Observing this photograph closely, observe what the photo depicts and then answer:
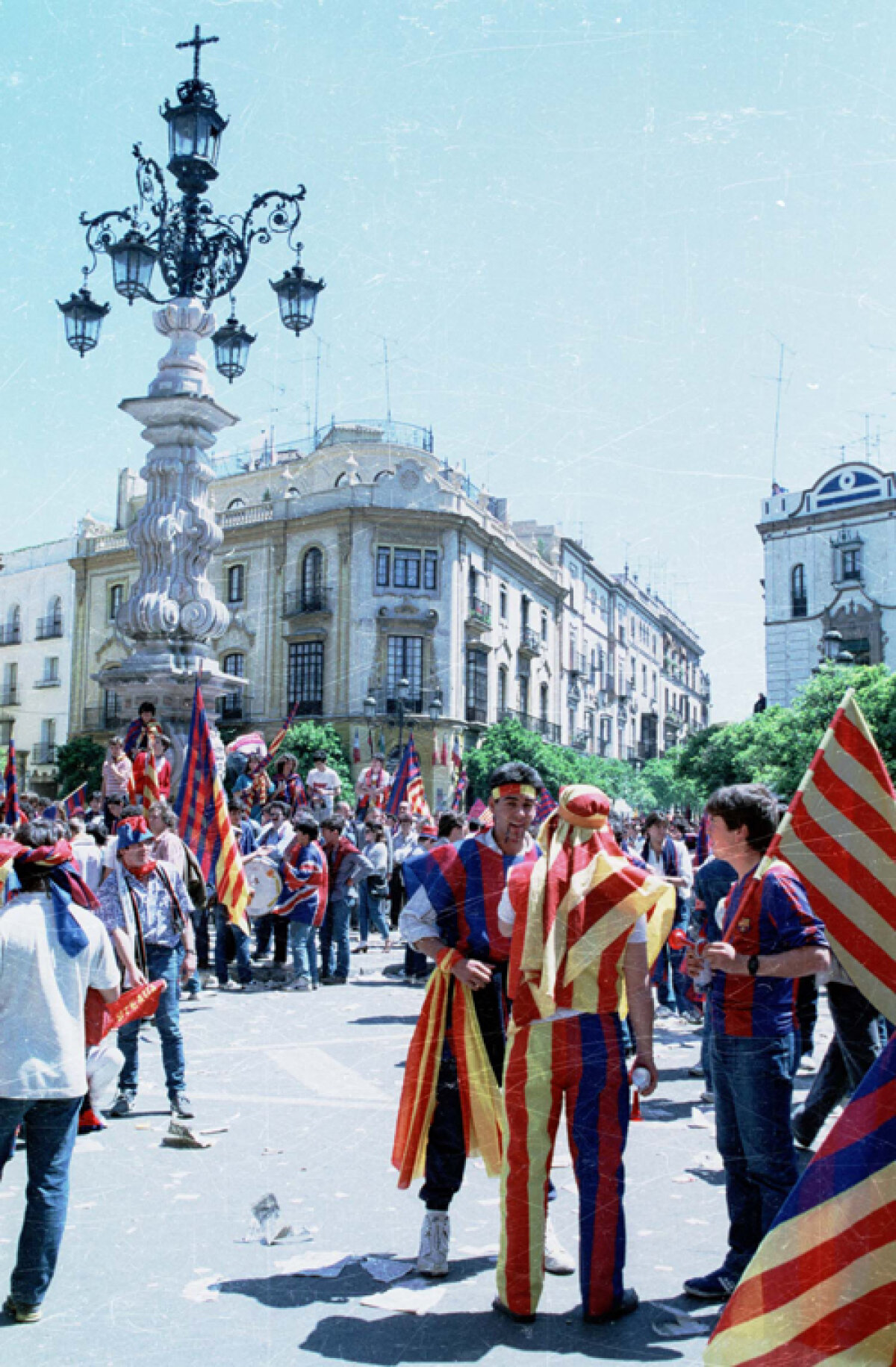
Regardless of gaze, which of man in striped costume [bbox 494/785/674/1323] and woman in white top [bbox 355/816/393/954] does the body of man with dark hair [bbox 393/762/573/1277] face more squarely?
the man in striped costume

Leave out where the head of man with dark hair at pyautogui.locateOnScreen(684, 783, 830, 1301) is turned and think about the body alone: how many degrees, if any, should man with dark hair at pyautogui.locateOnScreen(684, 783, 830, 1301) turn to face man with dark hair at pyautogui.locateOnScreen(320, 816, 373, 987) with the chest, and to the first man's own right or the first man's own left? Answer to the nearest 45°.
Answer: approximately 45° to the first man's own right

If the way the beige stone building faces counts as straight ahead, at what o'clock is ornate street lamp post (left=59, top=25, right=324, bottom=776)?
The ornate street lamp post is roughly at 12 o'clock from the beige stone building.

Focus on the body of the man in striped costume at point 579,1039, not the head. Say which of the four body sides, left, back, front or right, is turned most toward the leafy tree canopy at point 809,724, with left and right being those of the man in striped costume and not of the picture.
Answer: front

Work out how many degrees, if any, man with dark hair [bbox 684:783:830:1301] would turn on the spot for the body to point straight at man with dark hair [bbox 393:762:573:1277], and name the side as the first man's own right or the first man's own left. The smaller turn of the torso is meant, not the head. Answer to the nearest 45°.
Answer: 0° — they already face them

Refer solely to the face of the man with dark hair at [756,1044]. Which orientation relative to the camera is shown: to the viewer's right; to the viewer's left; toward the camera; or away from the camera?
to the viewer's left

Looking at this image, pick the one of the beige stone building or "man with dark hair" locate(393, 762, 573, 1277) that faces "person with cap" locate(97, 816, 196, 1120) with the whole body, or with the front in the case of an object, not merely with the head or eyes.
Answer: the beige stone building

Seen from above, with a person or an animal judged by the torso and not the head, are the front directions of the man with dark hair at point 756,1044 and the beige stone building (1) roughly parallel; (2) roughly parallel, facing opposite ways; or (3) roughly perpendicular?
roughly perpendicular

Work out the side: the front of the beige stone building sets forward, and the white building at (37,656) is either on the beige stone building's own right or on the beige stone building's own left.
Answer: on the beige stone building's own right

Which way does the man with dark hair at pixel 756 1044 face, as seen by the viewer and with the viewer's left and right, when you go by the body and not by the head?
facing to the left of the viewer

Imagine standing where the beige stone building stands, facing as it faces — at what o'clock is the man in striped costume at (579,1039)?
The man in striped costume is roughly at 12 o'clock from the beige stone building.
